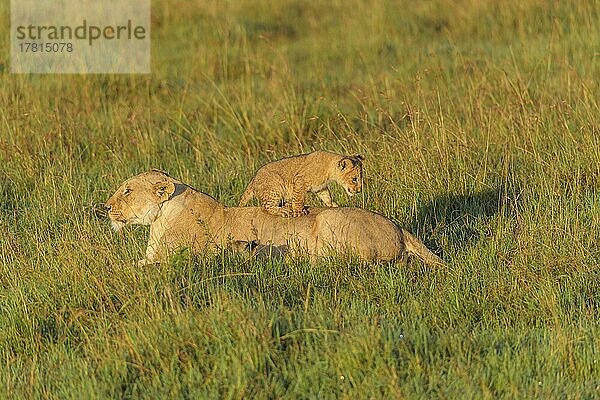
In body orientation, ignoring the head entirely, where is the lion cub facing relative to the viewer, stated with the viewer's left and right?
facing to the right of the viewer

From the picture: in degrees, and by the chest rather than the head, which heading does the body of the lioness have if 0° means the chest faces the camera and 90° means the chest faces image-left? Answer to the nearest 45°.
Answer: approximately 90°
